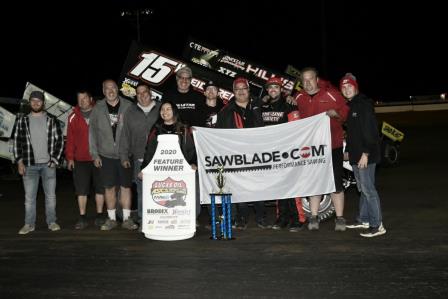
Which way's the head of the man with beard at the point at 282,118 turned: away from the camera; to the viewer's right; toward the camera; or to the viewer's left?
toward the camera

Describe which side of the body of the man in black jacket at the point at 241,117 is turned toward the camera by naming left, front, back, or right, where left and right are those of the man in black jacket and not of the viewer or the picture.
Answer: front

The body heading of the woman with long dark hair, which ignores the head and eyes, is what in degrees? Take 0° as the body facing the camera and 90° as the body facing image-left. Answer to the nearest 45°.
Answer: approximately 0°

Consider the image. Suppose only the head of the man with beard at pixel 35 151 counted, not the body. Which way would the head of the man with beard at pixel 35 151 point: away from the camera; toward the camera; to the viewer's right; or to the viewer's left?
toward the camera

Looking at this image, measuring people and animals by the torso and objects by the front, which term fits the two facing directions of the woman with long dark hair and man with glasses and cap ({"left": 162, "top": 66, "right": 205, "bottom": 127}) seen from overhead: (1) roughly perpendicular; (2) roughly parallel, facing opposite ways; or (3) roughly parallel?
roughly parallel

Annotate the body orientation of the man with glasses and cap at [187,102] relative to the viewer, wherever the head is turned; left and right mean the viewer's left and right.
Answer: facing the viewer

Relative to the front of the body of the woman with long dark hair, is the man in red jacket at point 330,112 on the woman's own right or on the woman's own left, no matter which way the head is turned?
on the woman's own left

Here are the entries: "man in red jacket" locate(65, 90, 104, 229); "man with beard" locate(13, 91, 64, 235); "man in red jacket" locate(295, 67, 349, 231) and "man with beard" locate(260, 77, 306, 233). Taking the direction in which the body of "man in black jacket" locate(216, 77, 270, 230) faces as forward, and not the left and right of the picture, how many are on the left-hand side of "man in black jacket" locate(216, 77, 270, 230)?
2

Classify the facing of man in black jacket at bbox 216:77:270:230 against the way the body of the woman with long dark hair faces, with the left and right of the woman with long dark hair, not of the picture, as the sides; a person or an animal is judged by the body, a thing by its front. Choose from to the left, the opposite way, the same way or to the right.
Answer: the same way

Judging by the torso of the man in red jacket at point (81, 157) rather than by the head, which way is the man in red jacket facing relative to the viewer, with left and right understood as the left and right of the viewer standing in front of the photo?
facing the viewer and to the right of the viewer

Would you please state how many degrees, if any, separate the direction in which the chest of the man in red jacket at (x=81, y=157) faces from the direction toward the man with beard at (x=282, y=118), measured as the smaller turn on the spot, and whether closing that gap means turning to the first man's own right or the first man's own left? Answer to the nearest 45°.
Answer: approximately 45° to the first man's own left

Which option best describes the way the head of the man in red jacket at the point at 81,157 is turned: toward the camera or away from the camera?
toward the camera

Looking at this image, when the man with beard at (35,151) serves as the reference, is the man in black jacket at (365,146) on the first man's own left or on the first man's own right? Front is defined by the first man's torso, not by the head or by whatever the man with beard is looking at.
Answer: on the first man's own left

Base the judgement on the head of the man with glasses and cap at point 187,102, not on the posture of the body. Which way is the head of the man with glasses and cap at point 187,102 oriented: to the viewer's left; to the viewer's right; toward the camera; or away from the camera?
toward the camera

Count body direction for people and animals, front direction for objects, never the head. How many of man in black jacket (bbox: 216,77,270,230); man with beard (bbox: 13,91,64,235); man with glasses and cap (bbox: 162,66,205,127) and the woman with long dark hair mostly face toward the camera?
4
